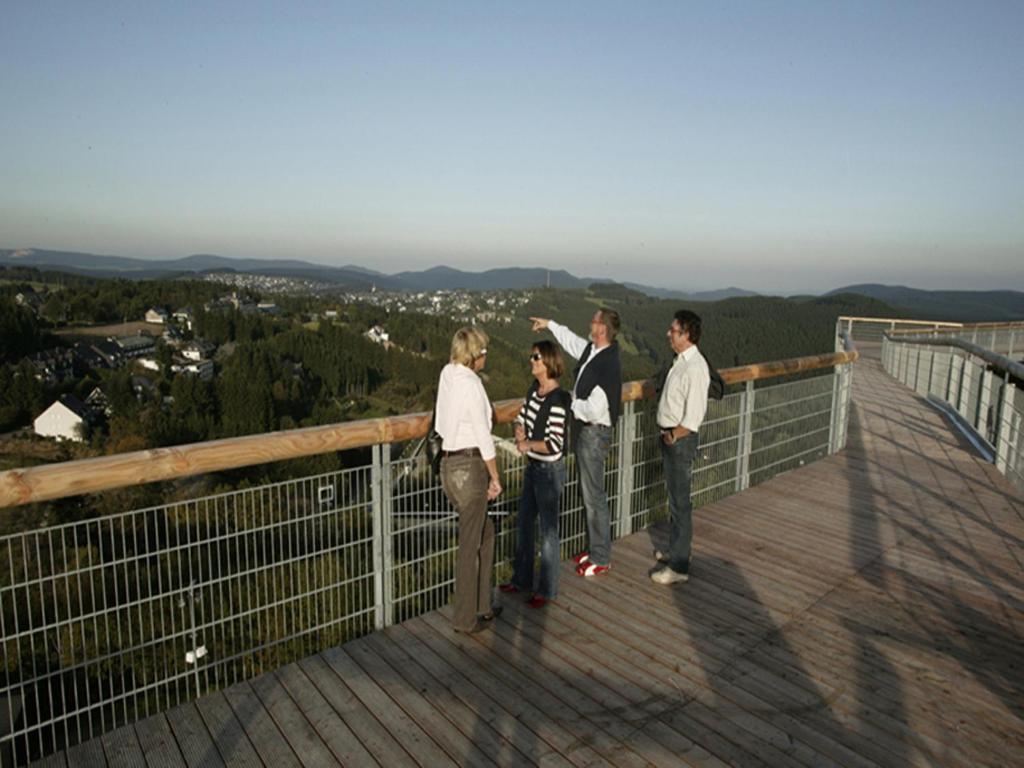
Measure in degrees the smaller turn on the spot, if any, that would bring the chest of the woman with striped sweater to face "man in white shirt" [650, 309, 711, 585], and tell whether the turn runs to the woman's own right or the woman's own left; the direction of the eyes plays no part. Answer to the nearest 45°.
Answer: approximately 180°

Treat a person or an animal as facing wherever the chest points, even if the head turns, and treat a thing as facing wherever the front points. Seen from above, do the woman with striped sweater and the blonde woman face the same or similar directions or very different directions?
very different directions

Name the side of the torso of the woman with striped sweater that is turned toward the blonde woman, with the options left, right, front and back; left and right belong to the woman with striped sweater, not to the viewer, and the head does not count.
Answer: front

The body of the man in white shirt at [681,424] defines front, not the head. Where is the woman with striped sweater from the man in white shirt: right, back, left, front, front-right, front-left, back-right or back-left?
front-left

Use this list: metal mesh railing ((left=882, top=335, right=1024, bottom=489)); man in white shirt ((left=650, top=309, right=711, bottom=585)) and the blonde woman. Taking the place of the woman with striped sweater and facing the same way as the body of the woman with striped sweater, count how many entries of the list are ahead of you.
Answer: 1

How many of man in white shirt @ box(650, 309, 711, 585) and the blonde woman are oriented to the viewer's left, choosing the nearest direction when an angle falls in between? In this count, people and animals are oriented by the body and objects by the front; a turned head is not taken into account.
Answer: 1

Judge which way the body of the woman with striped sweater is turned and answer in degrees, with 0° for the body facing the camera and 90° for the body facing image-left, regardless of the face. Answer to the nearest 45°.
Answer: approximately 45°

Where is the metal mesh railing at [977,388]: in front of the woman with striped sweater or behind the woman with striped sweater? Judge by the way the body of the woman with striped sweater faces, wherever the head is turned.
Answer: behind

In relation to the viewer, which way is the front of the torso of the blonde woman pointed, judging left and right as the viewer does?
facing away from the viewer and to the right of the viewer

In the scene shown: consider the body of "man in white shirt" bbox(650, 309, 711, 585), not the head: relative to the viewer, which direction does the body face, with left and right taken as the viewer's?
facing to the left of the viewer

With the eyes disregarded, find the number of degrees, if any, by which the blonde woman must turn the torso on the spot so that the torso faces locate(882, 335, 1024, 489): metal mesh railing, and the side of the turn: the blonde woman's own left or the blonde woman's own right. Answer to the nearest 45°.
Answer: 0° — they already face it

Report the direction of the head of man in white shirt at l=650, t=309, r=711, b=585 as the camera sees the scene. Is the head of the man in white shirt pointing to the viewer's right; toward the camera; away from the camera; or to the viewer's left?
to the viewer's left
